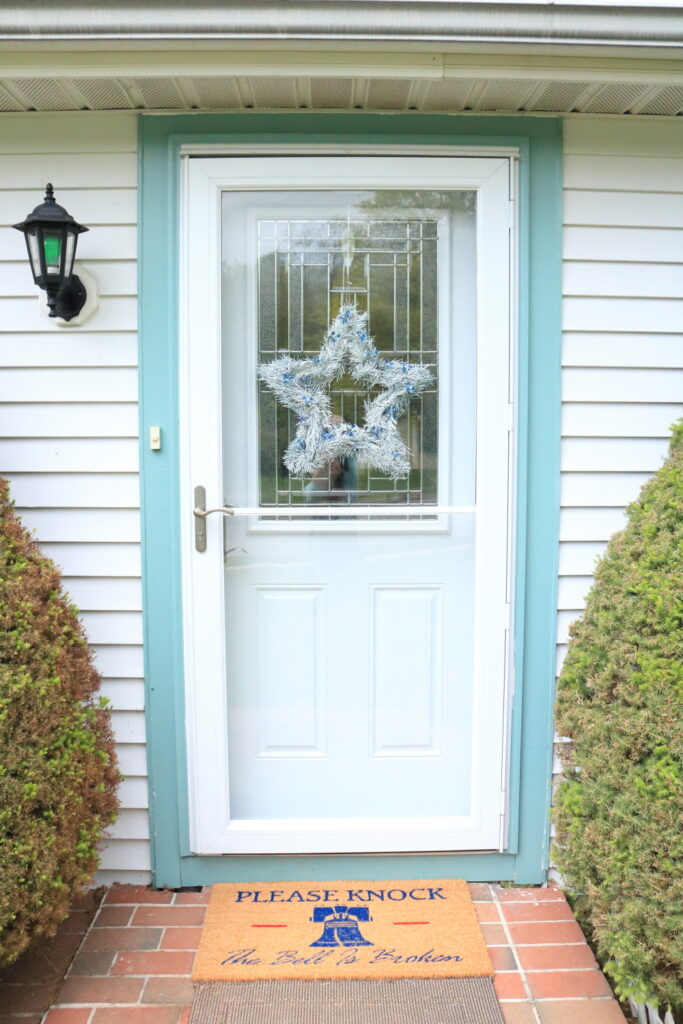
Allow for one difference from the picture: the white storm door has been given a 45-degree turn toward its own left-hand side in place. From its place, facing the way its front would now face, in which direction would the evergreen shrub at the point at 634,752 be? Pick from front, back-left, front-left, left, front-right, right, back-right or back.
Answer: front

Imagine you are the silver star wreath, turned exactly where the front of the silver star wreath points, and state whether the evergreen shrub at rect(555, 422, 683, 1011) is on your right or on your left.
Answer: on your left

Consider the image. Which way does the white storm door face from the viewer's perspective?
toward the camera

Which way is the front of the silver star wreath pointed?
toward the camera

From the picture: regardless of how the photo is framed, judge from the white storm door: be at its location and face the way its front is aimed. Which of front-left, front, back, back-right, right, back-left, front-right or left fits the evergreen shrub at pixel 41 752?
front-right
